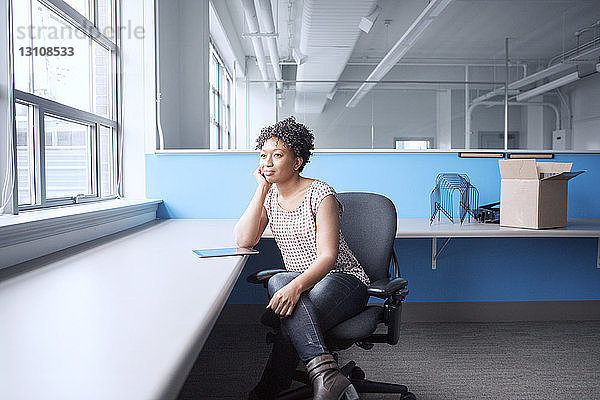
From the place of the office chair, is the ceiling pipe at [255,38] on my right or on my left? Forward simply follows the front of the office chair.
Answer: on my right

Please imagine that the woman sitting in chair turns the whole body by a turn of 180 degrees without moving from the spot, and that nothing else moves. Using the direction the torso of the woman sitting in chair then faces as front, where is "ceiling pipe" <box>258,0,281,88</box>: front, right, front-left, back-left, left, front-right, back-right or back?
front-left

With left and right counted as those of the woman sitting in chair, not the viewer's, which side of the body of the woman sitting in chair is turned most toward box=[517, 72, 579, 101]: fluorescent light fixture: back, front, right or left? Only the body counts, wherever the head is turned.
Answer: back

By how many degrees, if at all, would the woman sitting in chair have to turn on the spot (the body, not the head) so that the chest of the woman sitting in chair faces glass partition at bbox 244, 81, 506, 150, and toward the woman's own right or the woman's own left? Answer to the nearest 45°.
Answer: approximately 135° to the woman's own right

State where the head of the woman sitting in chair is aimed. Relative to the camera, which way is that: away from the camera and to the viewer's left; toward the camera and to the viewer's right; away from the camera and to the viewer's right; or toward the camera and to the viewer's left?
toward the camera and to the viewer's left

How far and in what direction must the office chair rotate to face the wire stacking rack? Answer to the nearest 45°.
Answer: approximately 180°

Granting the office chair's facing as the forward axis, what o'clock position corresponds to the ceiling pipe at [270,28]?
The ceiling pipe is roughly at 4 o'clock from the office chair.

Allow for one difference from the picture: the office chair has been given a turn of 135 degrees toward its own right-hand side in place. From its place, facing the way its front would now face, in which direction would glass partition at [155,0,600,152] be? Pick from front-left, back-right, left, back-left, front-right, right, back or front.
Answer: front

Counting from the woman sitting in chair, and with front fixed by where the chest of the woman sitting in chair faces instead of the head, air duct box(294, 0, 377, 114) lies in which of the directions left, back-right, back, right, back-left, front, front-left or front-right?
back-right

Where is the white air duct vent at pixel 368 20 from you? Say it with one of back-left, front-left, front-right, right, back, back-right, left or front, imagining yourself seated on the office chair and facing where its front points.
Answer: back-right

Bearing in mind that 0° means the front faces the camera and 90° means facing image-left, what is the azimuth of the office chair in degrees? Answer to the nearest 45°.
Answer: approximately 45°

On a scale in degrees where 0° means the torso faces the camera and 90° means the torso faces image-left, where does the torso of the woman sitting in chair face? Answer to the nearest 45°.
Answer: approximately 45°

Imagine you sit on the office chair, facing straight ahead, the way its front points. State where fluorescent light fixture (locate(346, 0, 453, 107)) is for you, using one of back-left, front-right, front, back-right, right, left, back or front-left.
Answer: back-right
